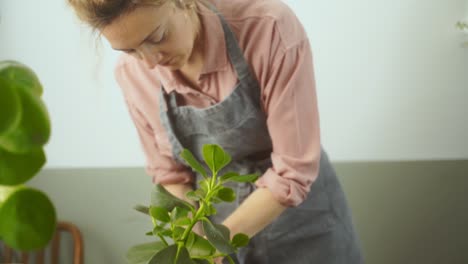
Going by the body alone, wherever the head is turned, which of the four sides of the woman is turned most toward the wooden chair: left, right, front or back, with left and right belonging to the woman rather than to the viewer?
right

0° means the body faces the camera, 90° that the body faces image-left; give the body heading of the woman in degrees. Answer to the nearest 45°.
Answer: approximately 45°
